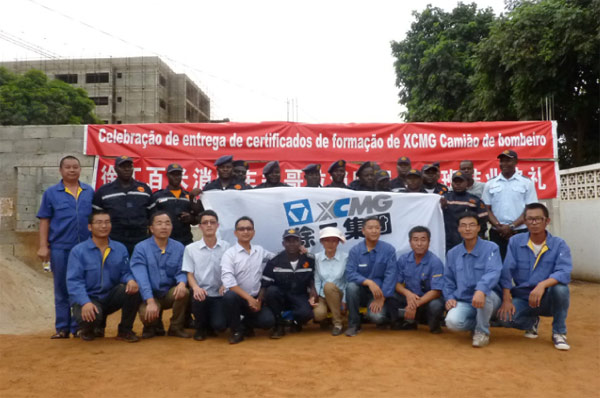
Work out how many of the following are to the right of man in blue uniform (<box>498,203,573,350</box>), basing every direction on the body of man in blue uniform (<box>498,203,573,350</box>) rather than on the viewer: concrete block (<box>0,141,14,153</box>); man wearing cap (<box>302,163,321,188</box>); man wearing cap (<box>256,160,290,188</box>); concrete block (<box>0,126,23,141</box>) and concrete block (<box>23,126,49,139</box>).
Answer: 5

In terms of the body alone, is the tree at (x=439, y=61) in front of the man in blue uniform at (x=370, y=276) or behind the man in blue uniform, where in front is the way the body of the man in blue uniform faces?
behind

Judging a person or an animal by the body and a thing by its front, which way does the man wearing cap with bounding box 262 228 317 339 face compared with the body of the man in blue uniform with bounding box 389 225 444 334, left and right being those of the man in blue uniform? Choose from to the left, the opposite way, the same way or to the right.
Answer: the same way

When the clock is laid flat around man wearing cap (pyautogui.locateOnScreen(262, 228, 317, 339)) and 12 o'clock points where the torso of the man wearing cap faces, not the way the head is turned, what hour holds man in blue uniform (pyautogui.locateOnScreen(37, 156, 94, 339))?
The man in blue uniform is roughly at 3 o'clock from the man wearing cap.

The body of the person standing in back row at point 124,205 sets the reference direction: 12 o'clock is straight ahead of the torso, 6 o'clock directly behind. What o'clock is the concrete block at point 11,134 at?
The concrete block is roughly at 5 o'clock from the person standing in back row.

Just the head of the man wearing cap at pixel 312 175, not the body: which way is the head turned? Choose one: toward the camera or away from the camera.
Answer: toward the camera

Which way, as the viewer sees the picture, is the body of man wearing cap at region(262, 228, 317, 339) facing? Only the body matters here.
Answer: toward the camera

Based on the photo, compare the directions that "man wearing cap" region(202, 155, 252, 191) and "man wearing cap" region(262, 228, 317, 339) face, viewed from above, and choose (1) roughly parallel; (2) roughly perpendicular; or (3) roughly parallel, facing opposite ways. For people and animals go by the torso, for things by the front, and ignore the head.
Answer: roughly parallel

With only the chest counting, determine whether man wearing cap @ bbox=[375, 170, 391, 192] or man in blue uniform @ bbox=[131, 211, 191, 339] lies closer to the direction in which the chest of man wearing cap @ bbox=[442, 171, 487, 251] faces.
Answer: the man in blue uniform

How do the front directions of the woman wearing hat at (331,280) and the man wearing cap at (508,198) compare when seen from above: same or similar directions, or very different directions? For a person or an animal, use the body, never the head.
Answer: same or similar directions

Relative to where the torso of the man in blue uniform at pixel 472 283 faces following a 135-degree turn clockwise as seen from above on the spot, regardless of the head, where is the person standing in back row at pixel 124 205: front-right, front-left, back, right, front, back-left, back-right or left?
front-left

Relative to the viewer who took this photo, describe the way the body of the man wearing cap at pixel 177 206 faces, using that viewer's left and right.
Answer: facing the viewer

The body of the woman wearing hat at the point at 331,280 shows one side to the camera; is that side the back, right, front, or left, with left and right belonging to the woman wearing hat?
front

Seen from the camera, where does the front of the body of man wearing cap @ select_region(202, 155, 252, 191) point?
toward the camera

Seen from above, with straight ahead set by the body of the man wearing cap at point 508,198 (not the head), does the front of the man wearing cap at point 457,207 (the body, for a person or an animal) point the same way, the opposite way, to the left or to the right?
the same way

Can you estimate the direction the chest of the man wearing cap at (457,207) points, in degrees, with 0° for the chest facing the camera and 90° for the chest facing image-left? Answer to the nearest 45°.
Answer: approximately 0°
